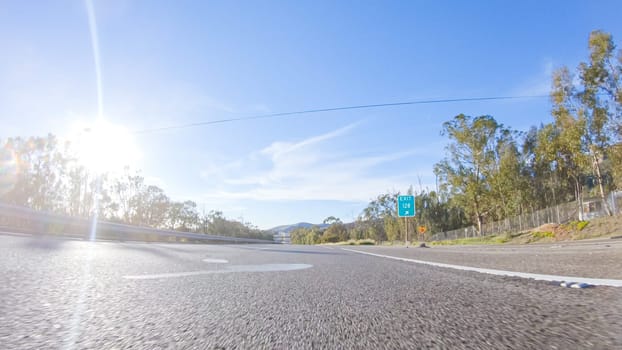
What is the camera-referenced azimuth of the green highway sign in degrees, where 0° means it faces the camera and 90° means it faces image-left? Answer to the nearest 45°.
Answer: approximately 0°

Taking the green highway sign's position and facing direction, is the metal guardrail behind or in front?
in front

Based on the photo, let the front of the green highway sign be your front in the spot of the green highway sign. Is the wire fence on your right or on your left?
on your left
